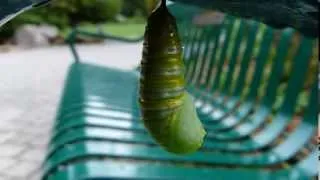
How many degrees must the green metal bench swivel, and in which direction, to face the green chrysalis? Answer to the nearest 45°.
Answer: approximately 90° to its left

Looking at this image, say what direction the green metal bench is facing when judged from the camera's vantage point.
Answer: facing to the left of the viewer
